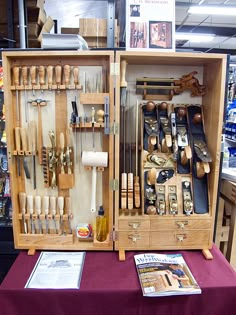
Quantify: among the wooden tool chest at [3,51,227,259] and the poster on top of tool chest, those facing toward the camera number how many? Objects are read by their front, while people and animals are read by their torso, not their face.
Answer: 2

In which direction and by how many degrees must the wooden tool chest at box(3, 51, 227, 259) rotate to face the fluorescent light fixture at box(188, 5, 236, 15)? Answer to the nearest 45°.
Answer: approximately 135° to its left

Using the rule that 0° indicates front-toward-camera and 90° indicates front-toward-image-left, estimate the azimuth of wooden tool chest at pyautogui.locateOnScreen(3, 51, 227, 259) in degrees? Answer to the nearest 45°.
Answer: approximately 0°

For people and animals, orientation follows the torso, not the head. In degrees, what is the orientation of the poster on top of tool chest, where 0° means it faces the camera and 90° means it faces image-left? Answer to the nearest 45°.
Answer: approximately 0°
